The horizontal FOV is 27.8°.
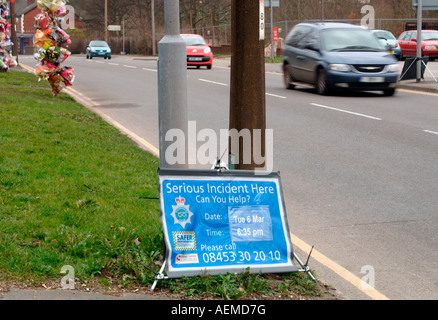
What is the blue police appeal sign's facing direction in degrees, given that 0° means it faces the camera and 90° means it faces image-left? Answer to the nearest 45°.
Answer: approximately 0°

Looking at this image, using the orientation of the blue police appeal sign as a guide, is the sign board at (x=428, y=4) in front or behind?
behind

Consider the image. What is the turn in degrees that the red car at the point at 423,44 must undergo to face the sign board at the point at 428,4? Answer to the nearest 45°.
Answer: approximately 45° to its right

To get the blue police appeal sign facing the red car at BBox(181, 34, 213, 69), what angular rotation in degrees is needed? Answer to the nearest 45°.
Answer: approximately 180°

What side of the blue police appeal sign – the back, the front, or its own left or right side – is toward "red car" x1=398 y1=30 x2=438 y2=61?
back
